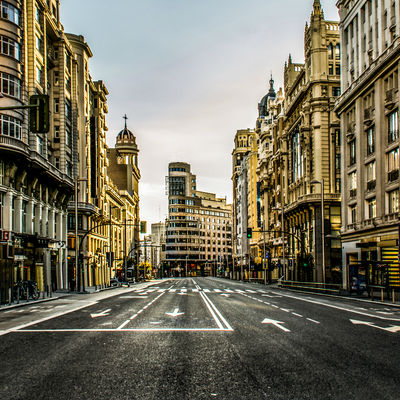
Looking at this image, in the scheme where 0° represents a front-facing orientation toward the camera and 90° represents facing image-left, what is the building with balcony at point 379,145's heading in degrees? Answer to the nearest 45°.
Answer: approximately 45°

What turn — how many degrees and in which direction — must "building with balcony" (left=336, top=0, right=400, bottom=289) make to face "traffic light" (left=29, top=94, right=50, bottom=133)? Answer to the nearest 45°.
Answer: approximately 45° to its left
